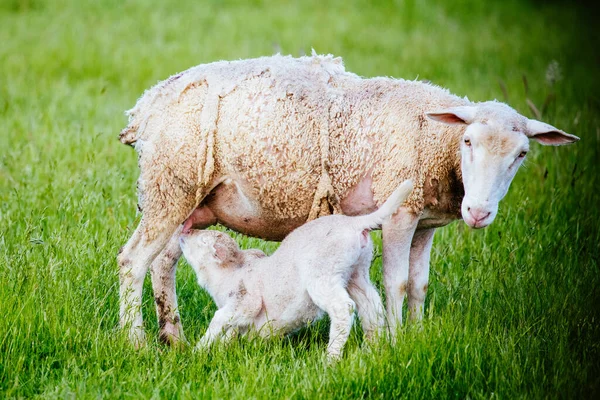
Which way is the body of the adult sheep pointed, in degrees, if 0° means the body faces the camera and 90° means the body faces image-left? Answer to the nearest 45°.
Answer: approximately 270°
